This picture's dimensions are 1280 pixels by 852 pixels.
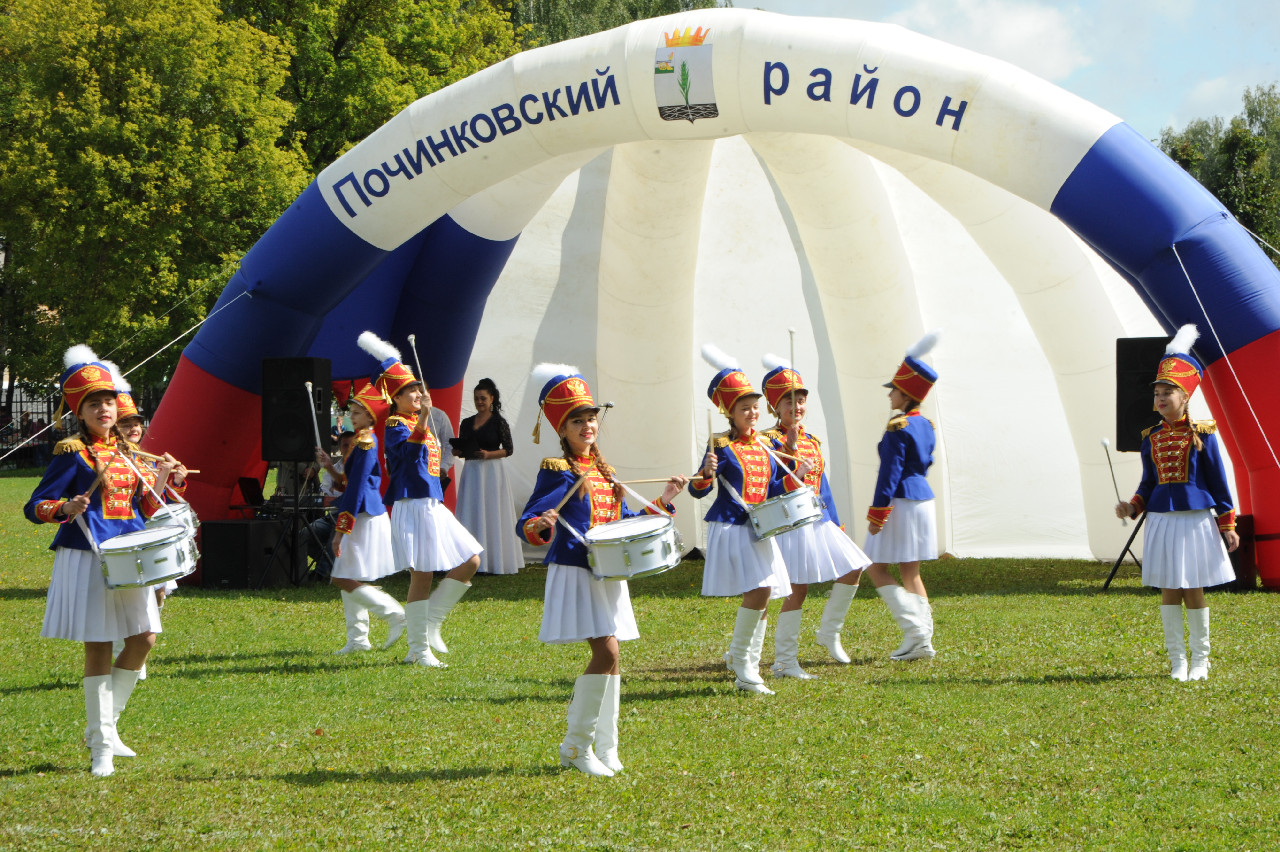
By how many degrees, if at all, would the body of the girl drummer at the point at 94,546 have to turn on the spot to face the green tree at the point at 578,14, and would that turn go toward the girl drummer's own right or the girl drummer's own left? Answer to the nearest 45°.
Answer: approximately 90° to the girl drummer's own left

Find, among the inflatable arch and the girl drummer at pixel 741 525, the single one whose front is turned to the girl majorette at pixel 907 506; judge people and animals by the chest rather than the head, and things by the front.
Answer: the inflatable arch

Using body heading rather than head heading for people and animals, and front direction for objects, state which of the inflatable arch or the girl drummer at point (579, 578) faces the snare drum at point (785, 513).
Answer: the inflatable arch

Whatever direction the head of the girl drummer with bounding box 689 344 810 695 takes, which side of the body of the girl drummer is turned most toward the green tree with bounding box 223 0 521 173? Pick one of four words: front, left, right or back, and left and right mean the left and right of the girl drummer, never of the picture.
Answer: back

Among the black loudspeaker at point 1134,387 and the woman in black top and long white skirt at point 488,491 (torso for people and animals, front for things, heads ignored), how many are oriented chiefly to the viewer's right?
0

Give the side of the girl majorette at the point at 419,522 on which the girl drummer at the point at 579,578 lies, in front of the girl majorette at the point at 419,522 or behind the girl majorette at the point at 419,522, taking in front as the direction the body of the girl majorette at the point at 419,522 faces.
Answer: in front

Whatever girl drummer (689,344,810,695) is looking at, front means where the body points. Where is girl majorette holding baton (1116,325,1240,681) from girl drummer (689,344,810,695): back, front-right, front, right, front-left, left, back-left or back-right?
front-left

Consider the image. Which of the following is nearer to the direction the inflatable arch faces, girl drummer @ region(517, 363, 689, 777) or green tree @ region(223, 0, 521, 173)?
the girl drummer

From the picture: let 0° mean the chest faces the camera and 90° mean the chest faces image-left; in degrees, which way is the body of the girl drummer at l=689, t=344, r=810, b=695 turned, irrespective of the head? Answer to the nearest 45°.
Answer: approximately 315°

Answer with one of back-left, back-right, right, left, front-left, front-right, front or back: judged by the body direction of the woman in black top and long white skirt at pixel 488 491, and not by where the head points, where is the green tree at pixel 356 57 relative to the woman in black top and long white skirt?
back-right

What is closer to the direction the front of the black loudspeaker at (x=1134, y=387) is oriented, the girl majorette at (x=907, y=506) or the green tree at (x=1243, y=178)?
the girl majorette

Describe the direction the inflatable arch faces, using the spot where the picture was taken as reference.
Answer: facing the viewer
